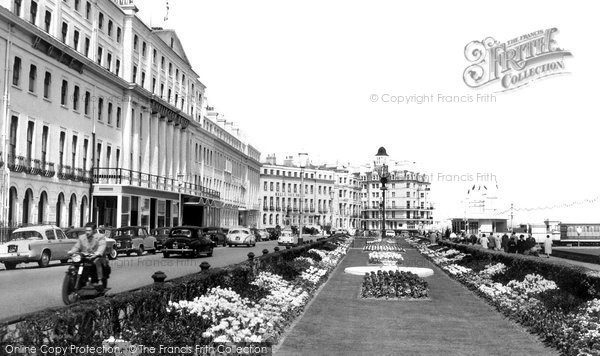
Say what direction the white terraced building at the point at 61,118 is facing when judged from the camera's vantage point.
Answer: facing the viewer and to the right of the viewer

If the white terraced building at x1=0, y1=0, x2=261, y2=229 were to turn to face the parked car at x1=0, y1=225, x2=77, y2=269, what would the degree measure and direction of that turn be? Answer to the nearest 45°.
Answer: approximately 45° to its right

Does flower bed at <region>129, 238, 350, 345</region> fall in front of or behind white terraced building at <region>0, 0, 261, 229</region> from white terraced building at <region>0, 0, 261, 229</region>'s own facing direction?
in front

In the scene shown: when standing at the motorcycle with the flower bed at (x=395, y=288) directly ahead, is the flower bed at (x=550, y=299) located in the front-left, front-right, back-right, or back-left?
front-right

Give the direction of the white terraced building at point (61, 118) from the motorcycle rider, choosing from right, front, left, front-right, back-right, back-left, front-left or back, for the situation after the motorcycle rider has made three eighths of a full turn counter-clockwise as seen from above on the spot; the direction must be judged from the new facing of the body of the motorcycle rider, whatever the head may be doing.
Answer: left

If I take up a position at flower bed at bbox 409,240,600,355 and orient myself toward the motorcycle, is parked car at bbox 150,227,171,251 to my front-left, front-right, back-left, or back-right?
front-right

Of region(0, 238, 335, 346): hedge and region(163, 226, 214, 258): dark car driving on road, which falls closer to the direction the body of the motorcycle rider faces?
the hedge
